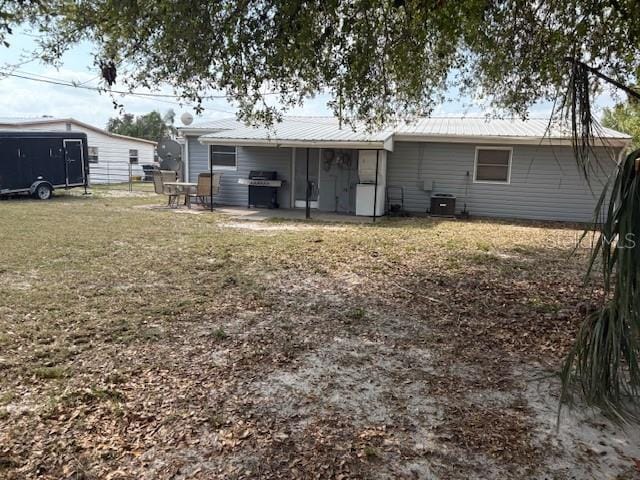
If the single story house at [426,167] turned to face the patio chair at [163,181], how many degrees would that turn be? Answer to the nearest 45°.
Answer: approximately 90° to its left

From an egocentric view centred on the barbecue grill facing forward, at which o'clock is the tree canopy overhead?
The tree canopy overhead is roughly at 12 o'clock from the barbecue grill.

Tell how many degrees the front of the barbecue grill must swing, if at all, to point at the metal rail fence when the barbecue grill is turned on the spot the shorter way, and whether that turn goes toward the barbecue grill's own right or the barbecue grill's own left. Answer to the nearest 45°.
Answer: approximately 135° to the barbecue grill's own right

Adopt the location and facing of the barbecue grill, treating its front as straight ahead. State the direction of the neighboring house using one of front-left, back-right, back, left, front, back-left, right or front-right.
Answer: back-right

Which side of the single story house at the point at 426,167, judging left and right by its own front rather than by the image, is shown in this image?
back

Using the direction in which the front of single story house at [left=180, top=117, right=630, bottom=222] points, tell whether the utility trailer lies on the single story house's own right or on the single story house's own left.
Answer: on the single story house's own left

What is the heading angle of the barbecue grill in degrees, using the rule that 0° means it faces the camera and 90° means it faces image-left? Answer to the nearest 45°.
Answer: approximately 0°
